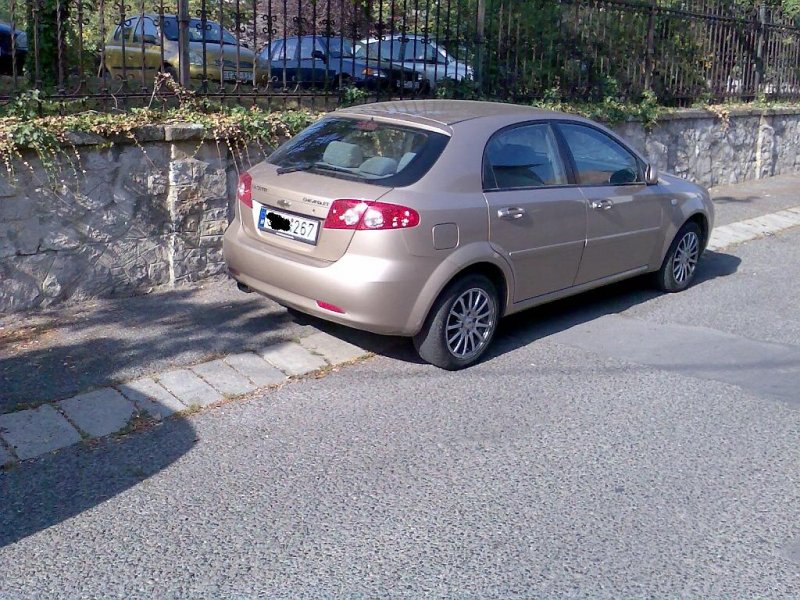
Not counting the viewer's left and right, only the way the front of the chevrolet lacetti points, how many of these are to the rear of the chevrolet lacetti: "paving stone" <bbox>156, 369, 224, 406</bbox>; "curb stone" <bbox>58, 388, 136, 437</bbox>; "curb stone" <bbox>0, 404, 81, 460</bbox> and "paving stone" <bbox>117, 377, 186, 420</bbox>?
4

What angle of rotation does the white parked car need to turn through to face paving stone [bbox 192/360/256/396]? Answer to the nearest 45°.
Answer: approximately 45° to its right

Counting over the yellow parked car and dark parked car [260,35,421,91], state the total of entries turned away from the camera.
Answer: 0

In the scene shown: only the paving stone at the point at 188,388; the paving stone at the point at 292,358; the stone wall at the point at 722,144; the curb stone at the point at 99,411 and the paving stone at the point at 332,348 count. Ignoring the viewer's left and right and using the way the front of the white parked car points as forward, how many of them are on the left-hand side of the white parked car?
0

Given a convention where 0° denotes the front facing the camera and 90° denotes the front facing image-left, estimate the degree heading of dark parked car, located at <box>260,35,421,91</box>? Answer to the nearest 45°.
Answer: approximately 315°

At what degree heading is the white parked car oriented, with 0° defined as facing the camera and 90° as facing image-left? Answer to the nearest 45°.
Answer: approximately 315°

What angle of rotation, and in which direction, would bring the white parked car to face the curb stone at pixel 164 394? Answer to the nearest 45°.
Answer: approximately 45° to its right

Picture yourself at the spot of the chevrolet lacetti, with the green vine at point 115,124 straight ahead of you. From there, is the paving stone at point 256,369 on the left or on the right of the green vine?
left

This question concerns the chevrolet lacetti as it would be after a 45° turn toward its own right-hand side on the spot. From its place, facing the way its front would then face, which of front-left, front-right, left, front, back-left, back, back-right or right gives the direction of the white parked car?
left

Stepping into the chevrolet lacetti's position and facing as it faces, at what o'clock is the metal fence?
The metal fence is roughly at 10 o'clock from the chevrolet lacetti.

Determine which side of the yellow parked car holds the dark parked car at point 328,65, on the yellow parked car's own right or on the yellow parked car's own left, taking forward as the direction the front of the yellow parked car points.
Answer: on the yellow parked car's own left
